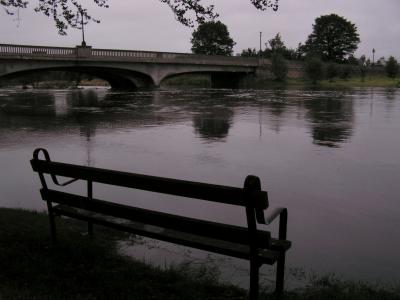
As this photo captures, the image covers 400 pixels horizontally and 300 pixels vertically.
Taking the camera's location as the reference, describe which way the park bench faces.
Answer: facing away from the viewer and to the right of the viewer
